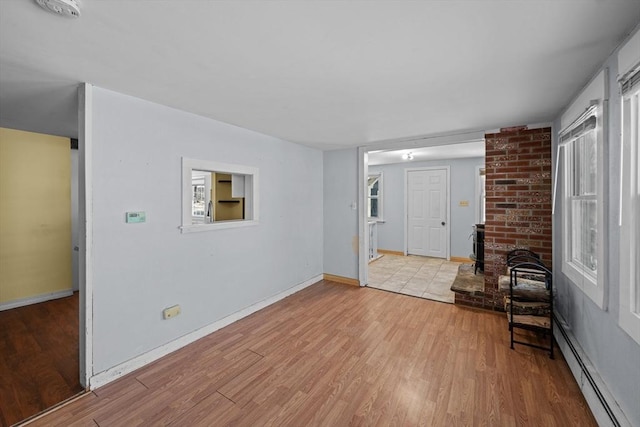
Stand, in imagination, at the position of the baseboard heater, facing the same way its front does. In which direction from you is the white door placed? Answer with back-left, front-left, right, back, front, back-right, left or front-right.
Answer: front-right

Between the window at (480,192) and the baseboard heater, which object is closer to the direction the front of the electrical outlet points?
the baseboard heater

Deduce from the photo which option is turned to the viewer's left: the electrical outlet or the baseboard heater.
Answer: the baseboard heater

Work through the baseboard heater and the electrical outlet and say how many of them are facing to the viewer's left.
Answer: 1

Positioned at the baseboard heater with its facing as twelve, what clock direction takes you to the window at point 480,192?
The window is roughly at 2 o'clock from the baseboard heater.

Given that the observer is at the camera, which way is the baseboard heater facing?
facing to the left of the viewer

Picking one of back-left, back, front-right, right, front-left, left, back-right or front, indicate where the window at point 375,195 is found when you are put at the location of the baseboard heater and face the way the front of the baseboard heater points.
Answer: front-right

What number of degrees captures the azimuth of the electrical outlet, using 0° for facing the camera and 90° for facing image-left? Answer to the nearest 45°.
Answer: approximately 315°

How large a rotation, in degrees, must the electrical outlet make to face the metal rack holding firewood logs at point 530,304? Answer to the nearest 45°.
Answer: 0° — it already faces it

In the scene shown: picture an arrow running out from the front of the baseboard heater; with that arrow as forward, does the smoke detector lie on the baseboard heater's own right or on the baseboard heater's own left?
on the baseboard heater's own left

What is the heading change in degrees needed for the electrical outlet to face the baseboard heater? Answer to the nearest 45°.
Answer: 0° — it already faces it
